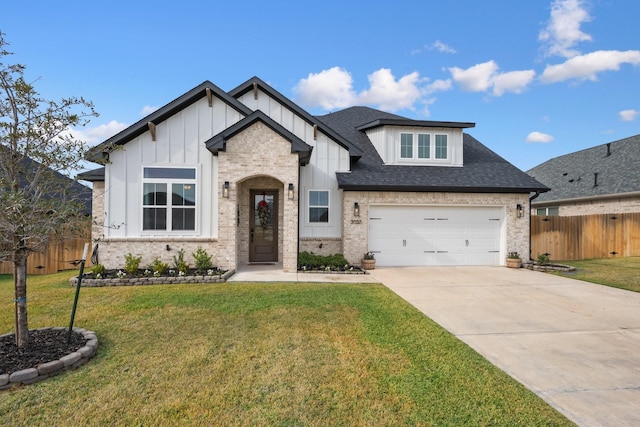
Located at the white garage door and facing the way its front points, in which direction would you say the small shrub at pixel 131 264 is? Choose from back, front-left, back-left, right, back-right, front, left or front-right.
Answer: front-right

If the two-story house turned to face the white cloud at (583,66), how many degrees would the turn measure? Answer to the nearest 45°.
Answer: approximately 135° to its left

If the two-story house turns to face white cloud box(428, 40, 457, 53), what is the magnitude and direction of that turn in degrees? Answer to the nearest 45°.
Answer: approximately 135° to its left

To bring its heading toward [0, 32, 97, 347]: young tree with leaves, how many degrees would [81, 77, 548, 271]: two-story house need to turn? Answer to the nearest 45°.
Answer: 0° — it already faces it

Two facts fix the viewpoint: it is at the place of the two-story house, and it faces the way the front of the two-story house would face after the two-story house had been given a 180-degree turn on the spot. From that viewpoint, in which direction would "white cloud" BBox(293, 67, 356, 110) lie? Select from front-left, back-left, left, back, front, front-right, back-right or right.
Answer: front

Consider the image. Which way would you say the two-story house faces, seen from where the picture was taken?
facing the viewer

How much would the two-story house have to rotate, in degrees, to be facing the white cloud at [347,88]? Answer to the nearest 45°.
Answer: approximately 180°

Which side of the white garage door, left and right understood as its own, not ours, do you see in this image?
front

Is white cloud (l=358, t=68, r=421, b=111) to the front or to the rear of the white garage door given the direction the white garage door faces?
to the rear

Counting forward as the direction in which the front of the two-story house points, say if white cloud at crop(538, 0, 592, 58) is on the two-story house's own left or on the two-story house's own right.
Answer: on the two-story house's own left

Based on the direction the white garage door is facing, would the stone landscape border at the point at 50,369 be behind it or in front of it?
in front

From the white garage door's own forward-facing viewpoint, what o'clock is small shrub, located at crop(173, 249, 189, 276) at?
The small shrub is roughly at 2 o'clock from the white garage door.
